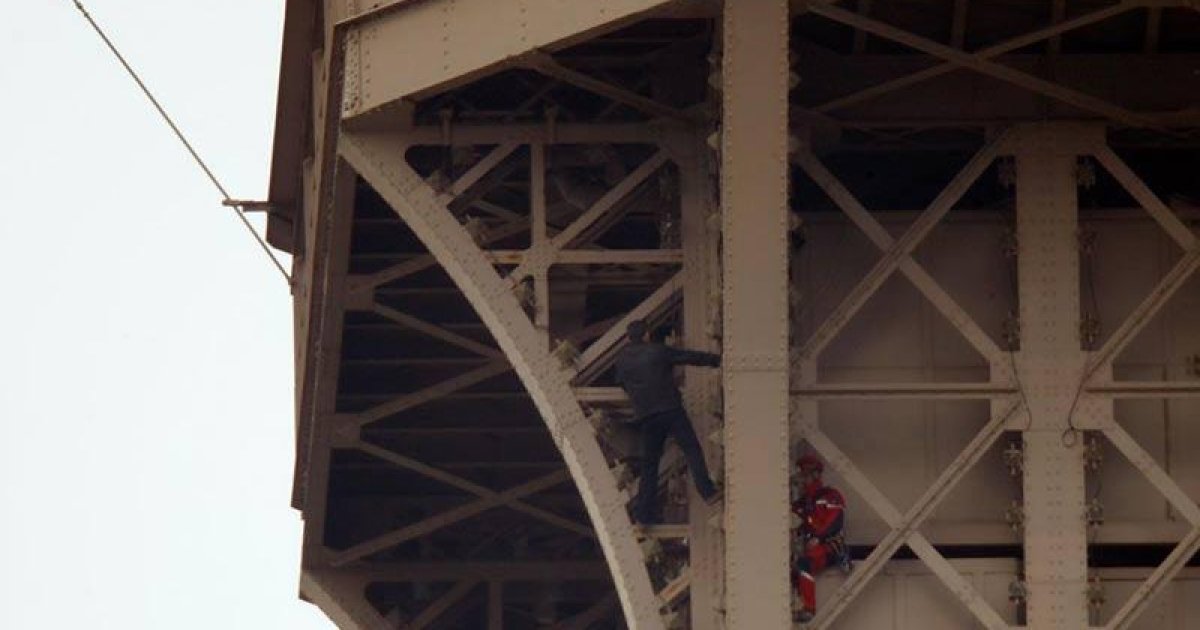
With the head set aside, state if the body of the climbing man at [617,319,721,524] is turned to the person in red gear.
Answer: no

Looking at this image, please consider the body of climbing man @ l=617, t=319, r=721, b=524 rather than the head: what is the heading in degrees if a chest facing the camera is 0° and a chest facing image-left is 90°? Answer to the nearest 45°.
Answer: approximately 180°
